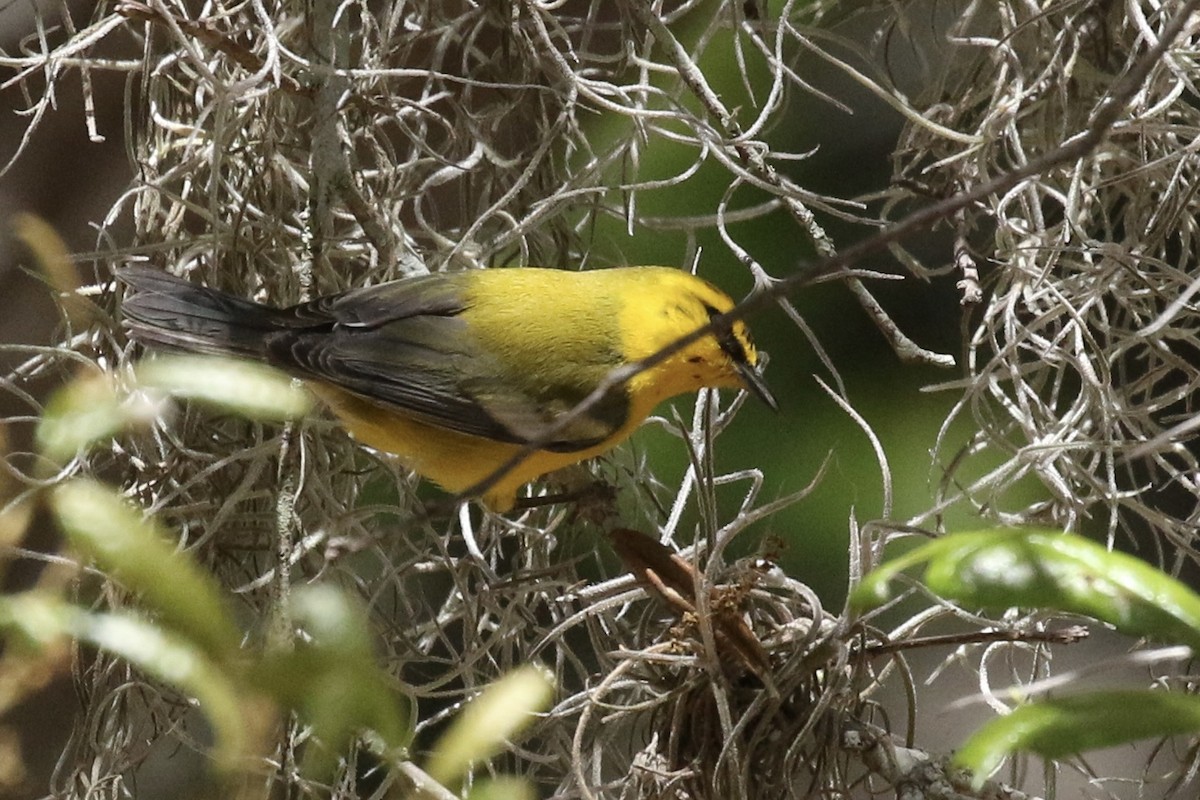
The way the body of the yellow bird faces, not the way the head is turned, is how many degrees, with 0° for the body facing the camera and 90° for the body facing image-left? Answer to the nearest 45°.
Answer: approximately 270°

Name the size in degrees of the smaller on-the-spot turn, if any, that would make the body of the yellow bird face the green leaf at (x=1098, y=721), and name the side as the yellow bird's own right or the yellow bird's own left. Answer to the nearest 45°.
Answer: approximately 90° to the yellow bird's own right

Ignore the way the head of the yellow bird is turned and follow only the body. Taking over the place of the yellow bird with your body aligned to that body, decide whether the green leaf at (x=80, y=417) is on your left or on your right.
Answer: on your right

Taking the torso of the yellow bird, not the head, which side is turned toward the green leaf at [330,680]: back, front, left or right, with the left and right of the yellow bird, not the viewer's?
right

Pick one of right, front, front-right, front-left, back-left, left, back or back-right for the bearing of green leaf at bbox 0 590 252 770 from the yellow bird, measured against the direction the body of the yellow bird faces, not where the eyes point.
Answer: right
